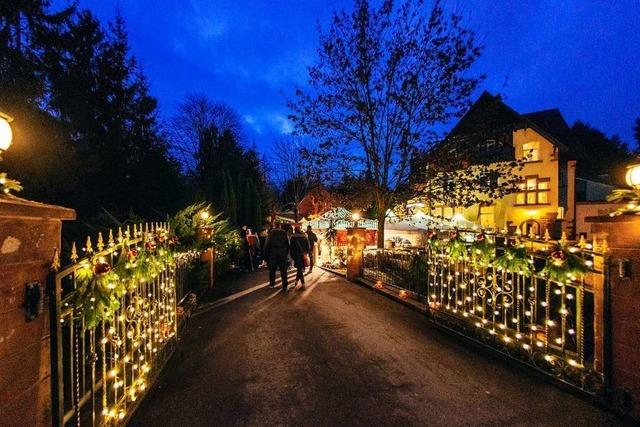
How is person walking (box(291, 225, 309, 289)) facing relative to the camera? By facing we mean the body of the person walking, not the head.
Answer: away from the camera

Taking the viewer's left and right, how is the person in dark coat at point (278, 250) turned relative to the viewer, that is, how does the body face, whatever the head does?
facing away from the viewer

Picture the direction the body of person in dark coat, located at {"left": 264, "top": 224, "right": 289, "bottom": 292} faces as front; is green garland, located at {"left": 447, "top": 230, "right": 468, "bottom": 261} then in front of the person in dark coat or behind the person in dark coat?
behind

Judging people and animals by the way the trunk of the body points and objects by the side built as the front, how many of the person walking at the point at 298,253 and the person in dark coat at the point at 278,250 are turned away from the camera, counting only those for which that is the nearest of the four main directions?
2

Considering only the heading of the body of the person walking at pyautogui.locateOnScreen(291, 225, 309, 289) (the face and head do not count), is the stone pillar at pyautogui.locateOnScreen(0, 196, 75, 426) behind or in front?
behind

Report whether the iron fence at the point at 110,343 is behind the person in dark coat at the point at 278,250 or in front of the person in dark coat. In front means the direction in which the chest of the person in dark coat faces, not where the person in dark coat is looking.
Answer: behind

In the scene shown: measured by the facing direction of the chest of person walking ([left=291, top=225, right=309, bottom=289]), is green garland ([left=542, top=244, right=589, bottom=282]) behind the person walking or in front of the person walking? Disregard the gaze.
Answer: behind

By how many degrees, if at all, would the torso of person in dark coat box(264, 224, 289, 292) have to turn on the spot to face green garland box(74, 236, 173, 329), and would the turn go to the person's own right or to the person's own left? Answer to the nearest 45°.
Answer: approximately 180°

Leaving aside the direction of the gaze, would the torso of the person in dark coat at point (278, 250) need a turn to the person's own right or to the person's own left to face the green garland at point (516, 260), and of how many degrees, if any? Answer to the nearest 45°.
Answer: approximately 135° to the person's own right

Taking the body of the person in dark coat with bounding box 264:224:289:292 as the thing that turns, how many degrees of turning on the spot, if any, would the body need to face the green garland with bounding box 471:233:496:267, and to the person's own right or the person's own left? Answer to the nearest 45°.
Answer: approximately 135° to the person's own right

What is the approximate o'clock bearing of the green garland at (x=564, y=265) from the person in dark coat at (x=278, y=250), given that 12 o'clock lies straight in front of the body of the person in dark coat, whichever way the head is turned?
The green garland is roughly at 5 o'clock from the person in dark coat.

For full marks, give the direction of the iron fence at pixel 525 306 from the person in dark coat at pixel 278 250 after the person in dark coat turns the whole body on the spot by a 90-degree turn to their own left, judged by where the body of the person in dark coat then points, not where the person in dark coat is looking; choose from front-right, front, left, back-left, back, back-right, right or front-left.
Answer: back-left

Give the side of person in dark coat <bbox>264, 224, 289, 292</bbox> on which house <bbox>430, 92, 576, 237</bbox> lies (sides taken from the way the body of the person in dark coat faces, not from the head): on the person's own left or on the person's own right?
on the person's own right

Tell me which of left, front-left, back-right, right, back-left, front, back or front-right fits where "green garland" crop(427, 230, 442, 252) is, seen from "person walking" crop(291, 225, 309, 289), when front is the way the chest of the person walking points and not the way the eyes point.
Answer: back-right
